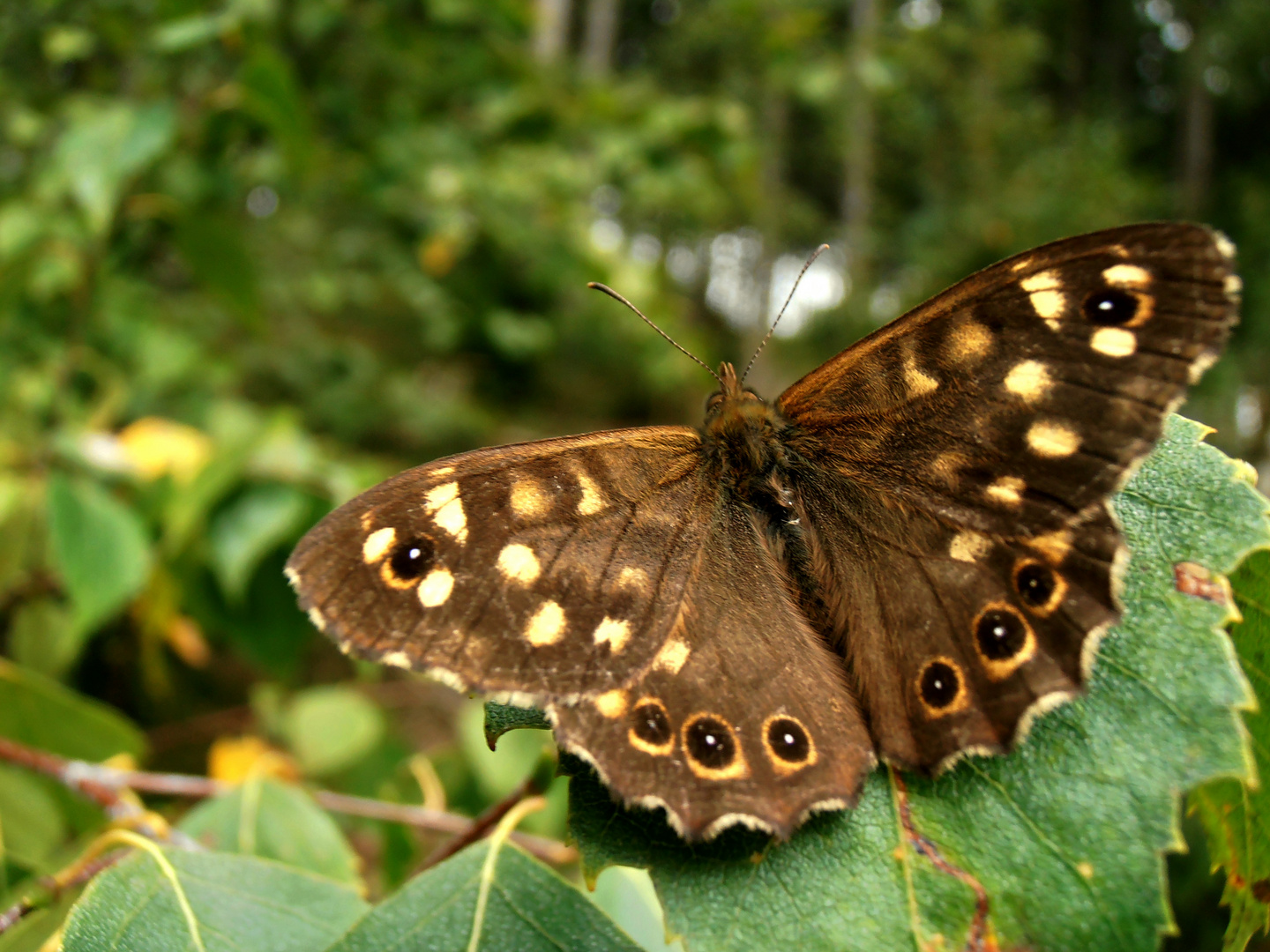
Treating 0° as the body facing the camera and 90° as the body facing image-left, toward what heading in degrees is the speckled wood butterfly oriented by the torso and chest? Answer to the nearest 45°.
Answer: approximately 180°

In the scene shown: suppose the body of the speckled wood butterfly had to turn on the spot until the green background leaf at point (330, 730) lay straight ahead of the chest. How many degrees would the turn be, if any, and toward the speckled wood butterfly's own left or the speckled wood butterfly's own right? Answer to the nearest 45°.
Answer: approximately 45° to the speckled wood butterfly's own left

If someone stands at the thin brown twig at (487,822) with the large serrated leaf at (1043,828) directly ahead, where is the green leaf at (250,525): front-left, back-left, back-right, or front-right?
back-left

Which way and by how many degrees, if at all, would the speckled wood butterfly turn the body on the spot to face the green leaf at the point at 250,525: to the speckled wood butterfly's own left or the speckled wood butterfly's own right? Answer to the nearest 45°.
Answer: approximately 45° to the speckled wood butterfly's own left

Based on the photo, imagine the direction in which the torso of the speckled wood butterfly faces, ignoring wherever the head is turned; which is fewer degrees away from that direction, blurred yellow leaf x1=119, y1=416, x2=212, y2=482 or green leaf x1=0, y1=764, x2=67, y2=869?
the blurred yellow leaf
